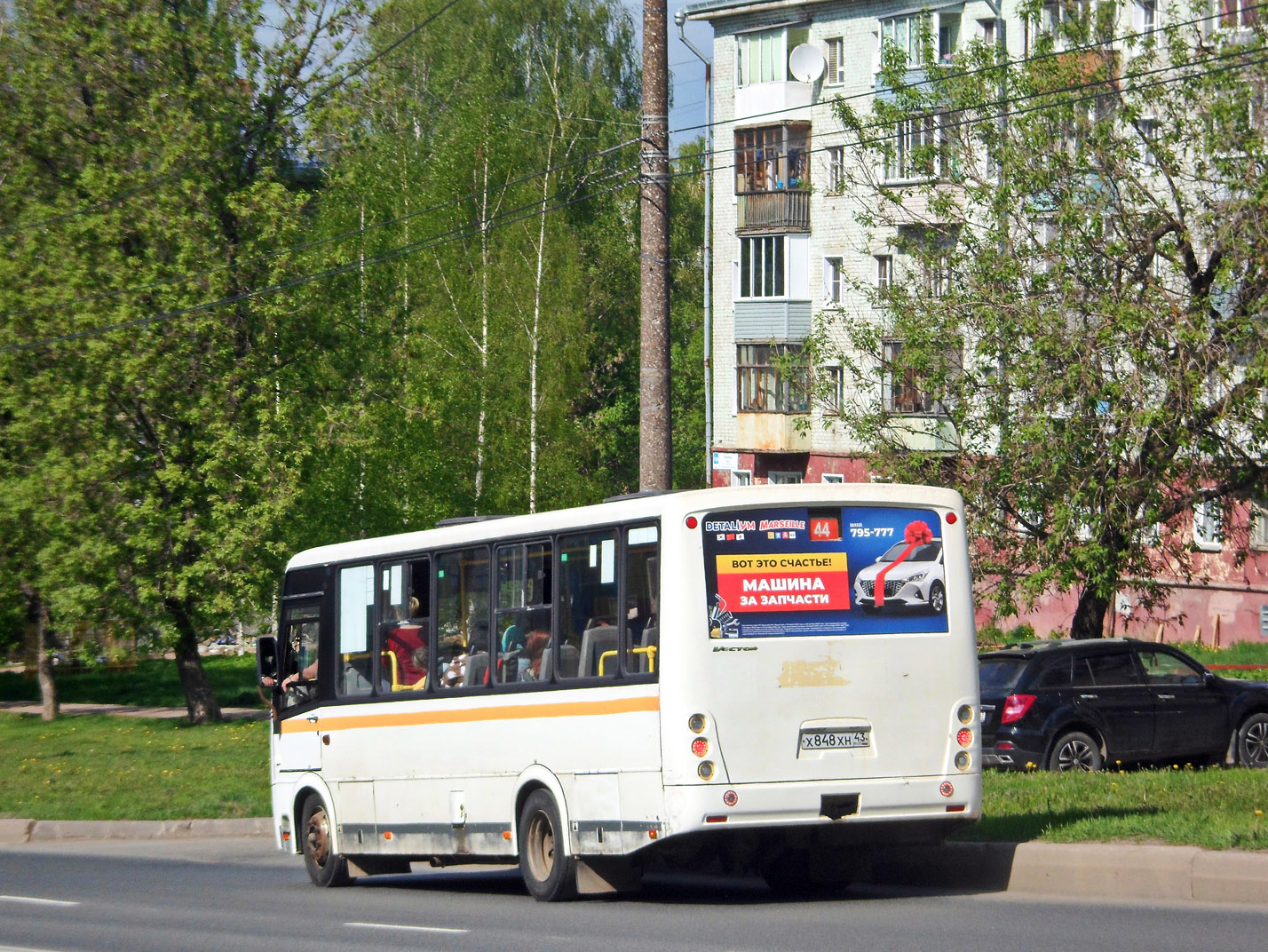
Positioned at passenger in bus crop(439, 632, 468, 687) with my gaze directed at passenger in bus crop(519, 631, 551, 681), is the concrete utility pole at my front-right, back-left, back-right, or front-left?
back-left

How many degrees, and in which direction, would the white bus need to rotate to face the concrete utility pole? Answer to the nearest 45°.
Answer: approximately 45° to its right

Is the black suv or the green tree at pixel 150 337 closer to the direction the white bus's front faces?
the green tree

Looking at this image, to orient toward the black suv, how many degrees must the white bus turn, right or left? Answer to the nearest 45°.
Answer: approximately 90° to its right

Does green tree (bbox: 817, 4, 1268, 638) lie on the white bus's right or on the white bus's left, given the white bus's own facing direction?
on its right

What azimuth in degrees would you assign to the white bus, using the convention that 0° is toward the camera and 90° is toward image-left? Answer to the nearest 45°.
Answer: approximately 135°
